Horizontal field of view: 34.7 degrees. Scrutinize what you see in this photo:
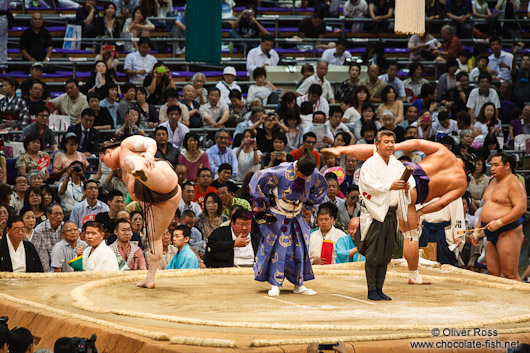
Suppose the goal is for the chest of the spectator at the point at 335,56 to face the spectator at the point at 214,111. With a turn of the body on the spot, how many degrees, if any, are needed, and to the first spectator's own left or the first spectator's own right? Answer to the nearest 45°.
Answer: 0° — they already face them

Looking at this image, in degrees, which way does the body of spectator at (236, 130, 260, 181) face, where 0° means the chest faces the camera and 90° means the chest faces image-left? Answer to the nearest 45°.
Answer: approximately 0°

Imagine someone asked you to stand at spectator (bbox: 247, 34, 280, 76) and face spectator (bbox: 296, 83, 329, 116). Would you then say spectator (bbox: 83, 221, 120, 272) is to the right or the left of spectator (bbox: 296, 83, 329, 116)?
right

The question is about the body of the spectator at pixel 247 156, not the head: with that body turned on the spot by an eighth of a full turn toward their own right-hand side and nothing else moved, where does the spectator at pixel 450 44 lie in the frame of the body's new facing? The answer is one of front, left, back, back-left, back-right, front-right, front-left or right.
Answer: back

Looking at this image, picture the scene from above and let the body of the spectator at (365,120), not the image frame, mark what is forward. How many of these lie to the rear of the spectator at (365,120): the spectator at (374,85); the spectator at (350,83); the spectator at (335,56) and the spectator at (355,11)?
4

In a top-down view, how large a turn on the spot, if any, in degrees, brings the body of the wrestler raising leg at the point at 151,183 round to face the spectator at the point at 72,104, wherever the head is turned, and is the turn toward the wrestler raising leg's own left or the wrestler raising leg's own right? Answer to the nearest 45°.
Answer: approximately 90° to the wrestler raising leg's own right

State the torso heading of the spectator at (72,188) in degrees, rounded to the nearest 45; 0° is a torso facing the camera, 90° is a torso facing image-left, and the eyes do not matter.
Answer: approximately 0°

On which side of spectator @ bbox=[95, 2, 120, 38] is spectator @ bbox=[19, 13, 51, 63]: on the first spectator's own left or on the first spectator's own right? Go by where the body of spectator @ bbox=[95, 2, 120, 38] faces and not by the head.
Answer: on the first spectator's own right

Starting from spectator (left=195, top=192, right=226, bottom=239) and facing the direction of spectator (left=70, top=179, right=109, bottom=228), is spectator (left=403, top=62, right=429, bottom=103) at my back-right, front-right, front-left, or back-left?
back-right

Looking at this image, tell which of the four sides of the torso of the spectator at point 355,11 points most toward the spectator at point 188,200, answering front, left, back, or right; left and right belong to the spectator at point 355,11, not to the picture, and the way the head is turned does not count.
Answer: front
